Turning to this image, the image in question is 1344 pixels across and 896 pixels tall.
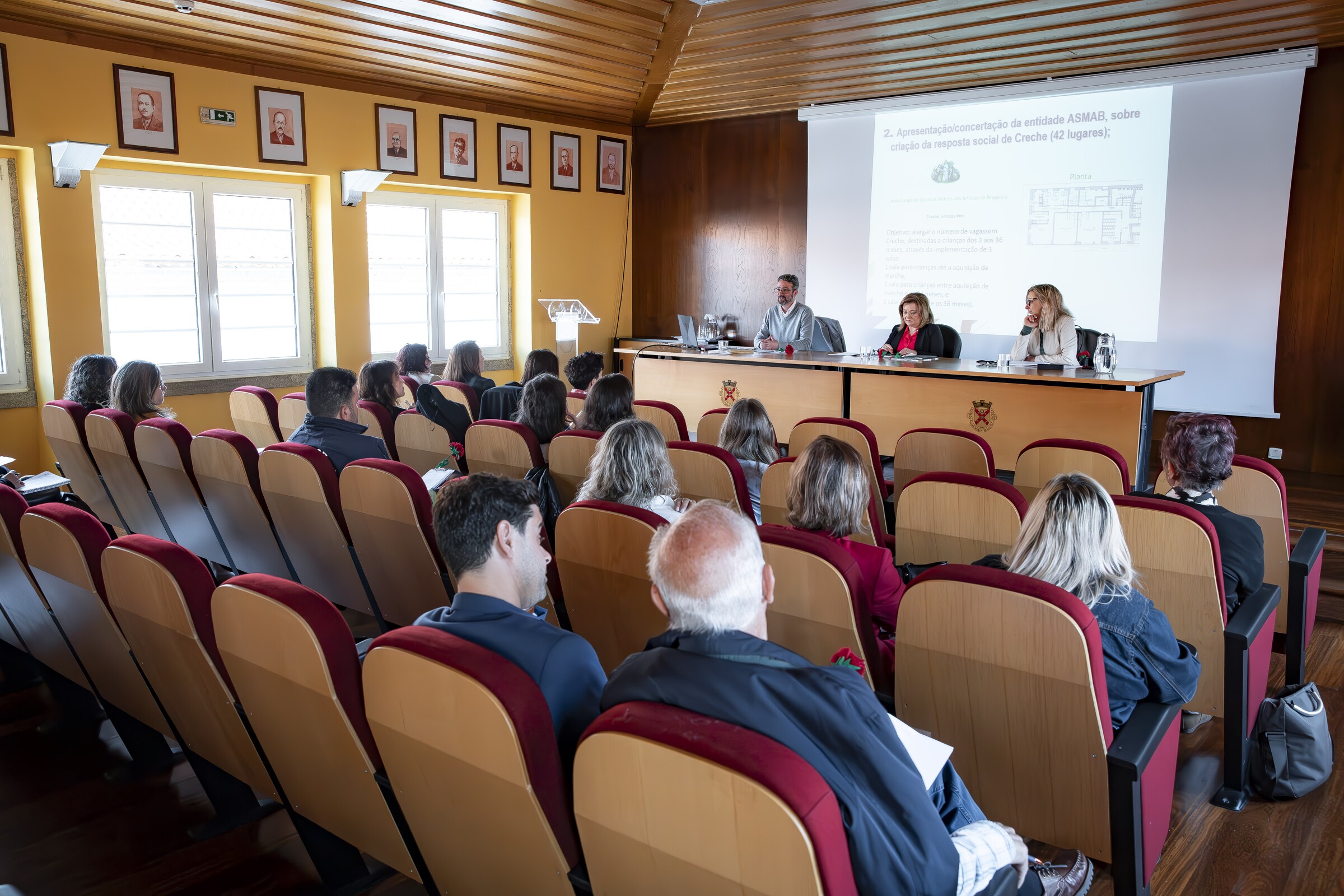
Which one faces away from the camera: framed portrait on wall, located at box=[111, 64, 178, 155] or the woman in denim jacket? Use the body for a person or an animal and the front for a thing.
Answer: the woman in denim jacket

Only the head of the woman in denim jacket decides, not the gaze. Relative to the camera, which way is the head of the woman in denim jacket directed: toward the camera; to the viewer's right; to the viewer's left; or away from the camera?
away from the camera

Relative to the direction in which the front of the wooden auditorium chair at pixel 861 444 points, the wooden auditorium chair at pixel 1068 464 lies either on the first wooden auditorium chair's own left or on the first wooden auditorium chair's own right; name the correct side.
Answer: on the first wooden auditorium chair's own right

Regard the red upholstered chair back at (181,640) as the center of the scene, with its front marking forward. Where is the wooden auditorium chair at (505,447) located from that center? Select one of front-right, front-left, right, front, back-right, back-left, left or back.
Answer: front

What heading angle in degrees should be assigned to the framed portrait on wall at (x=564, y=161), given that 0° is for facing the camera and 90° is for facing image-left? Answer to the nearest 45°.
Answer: approximately 315°

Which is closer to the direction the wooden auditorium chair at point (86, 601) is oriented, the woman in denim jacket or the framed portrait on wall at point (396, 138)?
the framed portrait on wall

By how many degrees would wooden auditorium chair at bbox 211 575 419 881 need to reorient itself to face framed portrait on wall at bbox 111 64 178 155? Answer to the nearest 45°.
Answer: approximately 45° to its left

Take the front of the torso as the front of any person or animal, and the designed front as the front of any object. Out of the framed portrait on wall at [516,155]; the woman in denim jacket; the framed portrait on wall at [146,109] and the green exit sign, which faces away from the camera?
the woman in denim jacket

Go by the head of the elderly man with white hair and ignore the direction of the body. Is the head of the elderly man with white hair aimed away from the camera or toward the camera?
away from the camera

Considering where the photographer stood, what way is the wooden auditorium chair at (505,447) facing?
facing away from the viewer and to the right of the viewer

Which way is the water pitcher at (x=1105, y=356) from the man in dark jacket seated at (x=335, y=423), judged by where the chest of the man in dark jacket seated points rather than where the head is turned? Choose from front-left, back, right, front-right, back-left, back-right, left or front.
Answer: front-right

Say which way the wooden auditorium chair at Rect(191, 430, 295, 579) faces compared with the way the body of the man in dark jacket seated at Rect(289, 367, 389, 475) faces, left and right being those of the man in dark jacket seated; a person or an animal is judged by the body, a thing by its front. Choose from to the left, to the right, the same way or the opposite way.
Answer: the same way

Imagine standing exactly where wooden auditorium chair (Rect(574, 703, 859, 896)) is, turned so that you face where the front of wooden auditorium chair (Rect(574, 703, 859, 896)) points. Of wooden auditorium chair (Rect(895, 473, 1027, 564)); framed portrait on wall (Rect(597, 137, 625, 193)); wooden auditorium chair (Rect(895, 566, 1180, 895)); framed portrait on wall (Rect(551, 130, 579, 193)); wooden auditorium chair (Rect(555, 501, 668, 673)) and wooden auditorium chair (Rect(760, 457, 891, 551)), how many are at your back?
0

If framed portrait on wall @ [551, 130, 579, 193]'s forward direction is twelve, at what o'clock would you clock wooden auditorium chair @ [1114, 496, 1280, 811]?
The wooden auditorium chair is roughly at 1 o'clock from the framed portrait on wall.

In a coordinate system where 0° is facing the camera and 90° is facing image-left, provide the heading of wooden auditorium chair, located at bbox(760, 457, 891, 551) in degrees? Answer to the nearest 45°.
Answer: approximately 225°

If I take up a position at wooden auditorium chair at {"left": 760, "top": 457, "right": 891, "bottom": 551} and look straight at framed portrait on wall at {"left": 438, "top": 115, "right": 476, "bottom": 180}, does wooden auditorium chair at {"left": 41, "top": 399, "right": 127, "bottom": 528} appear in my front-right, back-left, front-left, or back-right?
front-left

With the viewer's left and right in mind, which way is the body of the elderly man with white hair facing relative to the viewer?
facing away from the viewer and to the right of the viewer

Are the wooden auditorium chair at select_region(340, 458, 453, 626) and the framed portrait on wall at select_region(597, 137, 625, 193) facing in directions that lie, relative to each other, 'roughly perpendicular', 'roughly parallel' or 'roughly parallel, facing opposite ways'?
roughly perpendicular

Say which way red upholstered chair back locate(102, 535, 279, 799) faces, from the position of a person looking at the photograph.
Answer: facing away from the viewer and to the right of the viewer

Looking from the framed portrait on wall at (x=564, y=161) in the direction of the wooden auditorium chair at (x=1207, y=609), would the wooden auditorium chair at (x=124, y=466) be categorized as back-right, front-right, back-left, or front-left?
front-right

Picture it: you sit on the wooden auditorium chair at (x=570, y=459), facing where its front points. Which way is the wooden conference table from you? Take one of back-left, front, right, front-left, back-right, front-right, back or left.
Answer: front

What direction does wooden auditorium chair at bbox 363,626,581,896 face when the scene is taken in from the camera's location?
facing away from the viewer and to the right of the viewer

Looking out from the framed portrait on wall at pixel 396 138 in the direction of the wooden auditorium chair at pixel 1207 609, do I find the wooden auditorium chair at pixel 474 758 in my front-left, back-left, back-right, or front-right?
front-right

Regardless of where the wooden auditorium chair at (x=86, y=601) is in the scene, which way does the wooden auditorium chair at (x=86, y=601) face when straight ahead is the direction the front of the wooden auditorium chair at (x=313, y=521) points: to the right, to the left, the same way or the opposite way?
the same way

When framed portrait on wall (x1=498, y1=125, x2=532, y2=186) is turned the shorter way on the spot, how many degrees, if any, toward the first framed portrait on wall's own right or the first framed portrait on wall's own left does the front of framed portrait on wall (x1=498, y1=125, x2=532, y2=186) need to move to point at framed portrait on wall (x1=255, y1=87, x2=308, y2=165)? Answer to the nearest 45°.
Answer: approximately 90° to the first framed portrait on wall's own right
